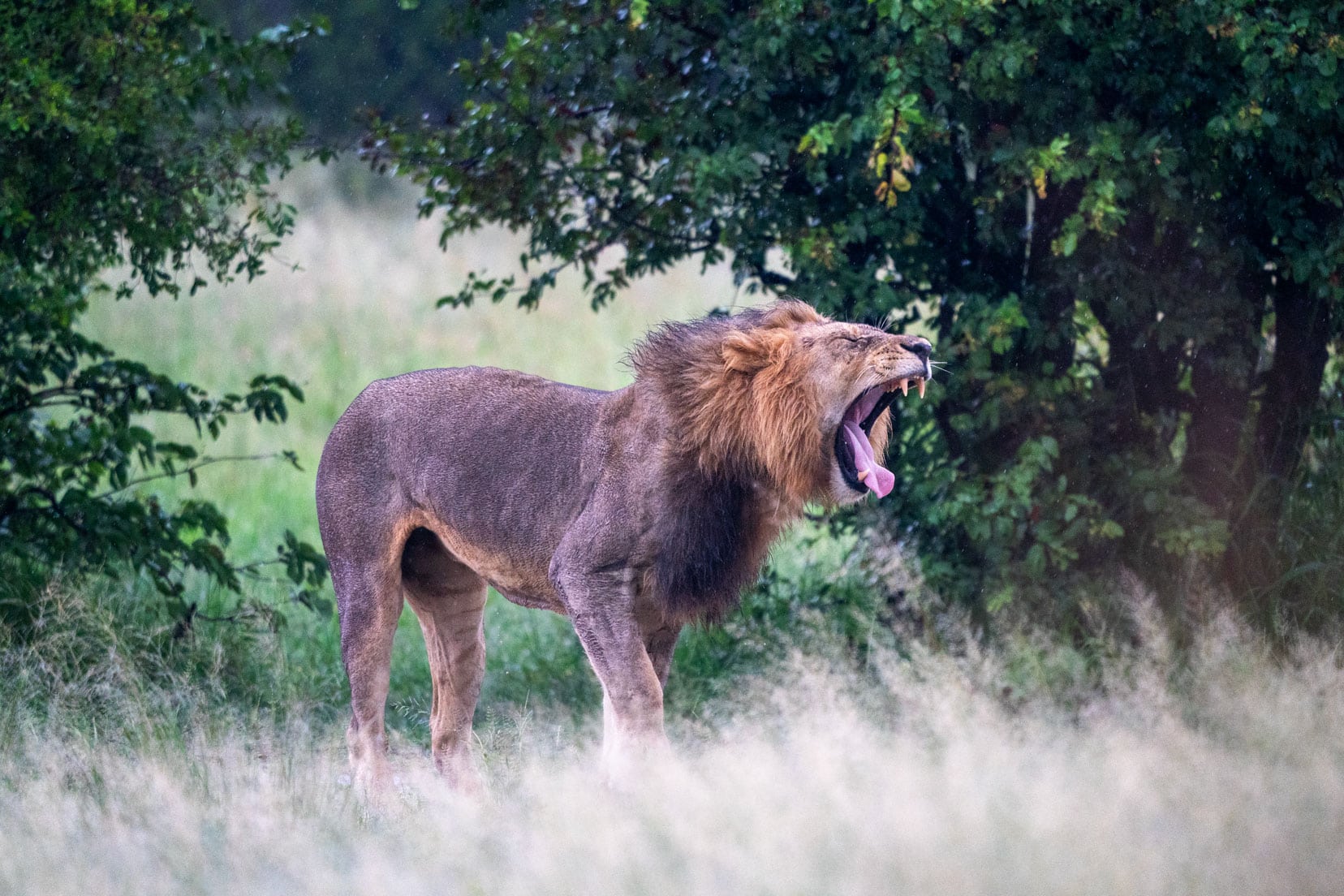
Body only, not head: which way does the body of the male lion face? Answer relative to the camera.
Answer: to the viewer's right
